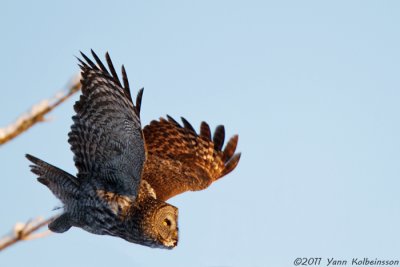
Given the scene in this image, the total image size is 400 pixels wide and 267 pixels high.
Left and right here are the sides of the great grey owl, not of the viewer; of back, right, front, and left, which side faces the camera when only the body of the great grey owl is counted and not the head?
right

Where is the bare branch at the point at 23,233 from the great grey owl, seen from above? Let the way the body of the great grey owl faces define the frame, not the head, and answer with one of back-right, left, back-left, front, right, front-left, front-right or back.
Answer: back
